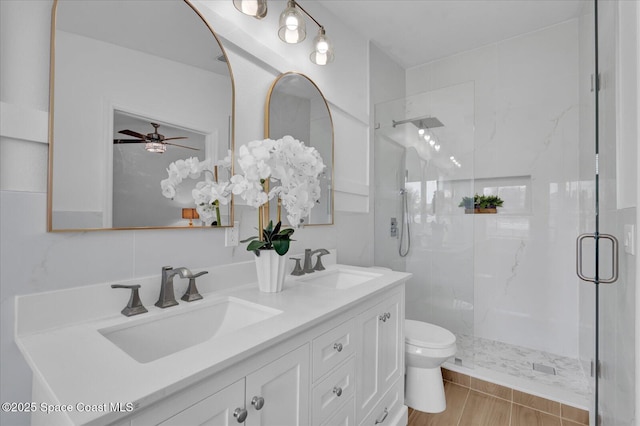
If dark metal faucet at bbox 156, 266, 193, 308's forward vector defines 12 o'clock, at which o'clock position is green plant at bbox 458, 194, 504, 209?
The green plant is roughly at 10 o'clock from the dark metal faucet.

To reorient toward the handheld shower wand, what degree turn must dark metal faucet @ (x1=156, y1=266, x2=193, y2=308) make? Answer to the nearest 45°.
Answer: approximately 90° to its left

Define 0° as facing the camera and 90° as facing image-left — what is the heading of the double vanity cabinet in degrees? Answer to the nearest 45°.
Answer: approximately 315°

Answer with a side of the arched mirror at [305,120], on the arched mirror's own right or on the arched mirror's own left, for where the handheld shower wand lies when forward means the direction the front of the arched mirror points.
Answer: on the arched mirror's own left
